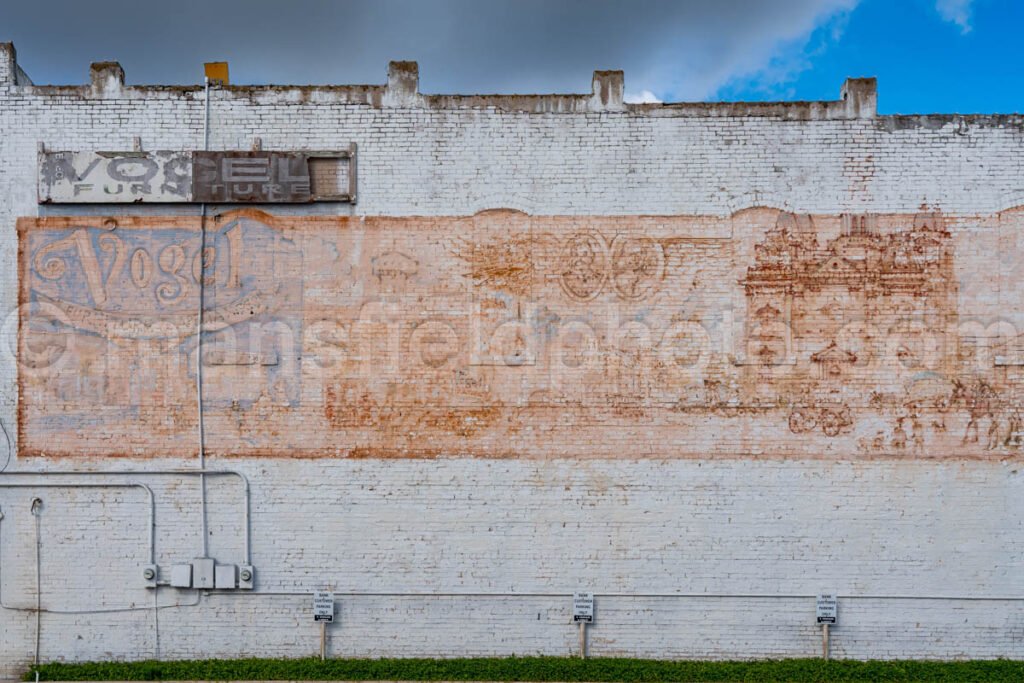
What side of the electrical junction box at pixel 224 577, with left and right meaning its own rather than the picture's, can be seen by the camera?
front

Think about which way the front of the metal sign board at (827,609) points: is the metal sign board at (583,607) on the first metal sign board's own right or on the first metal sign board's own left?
on the first metal sign board's own right

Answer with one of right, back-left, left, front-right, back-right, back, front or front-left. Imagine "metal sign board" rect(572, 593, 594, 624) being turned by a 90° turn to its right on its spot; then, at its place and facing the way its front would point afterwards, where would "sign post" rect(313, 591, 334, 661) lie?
front

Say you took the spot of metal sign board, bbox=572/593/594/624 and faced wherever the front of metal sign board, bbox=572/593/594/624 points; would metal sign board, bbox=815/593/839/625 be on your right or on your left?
on your left

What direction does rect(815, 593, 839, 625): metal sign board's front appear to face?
toward the camera

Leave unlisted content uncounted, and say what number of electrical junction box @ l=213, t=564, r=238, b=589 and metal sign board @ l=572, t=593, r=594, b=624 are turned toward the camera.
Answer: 2

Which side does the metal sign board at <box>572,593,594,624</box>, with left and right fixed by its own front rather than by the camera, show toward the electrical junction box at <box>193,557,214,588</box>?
right

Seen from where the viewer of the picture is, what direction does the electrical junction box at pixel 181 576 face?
facing the viewer
